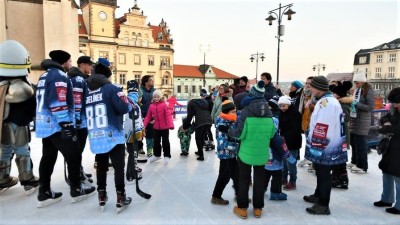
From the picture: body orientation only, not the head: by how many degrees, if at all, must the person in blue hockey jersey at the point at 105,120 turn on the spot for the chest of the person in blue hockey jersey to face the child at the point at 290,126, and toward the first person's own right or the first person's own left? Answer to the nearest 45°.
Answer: approximately 45° to the first person's own right

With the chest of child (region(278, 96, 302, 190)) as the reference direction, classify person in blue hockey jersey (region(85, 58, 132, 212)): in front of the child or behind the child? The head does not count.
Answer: in front

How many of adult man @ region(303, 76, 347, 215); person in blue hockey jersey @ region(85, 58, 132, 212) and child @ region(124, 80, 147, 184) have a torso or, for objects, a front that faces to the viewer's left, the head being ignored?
1

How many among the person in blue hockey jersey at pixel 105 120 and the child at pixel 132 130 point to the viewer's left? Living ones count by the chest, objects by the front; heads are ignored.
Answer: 0

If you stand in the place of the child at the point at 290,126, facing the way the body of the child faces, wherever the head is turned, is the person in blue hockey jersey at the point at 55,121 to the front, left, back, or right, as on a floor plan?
front

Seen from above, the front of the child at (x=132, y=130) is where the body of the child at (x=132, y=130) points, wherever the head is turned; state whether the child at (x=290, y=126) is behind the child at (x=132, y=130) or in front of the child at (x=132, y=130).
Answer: in front

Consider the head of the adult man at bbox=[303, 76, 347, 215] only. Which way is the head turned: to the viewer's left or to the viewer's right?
to the viewer's left

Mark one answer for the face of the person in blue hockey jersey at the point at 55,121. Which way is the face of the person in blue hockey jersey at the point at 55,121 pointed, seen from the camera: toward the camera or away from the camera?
away from the camera
